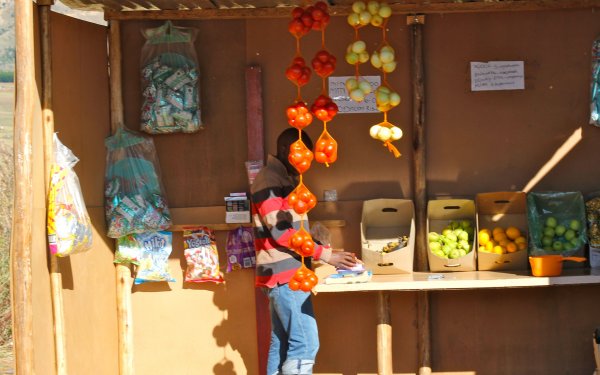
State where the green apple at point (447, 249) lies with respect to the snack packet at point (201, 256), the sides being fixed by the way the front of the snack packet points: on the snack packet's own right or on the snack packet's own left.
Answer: on the snack packet's own left

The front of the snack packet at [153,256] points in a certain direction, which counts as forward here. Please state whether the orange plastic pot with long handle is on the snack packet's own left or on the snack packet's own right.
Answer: on the snack packet's own left

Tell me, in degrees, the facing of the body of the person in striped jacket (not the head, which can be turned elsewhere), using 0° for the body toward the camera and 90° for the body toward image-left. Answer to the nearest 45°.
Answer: approximately 270°

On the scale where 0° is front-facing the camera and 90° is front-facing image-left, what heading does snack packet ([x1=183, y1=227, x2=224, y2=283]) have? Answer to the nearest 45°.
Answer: approximately 0°

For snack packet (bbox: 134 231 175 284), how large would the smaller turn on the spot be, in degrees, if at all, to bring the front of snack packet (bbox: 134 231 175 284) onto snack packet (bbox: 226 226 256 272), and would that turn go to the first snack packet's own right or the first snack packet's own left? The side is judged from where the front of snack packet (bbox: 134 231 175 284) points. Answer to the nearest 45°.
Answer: approximately 90° to the first snack packet's own left

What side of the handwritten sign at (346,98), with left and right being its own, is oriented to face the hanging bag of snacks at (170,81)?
right

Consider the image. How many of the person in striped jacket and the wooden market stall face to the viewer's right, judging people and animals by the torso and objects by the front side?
1

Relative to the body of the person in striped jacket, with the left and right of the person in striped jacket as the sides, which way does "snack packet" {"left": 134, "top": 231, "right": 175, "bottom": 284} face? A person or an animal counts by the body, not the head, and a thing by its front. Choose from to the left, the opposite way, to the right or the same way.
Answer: to the right
